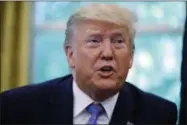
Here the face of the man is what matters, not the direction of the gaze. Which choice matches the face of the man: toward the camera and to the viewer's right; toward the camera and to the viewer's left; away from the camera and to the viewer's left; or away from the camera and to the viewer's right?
toward the camera and to the viewer's right

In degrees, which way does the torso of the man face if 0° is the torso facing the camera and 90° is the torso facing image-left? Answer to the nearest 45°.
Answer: approximately 0°
